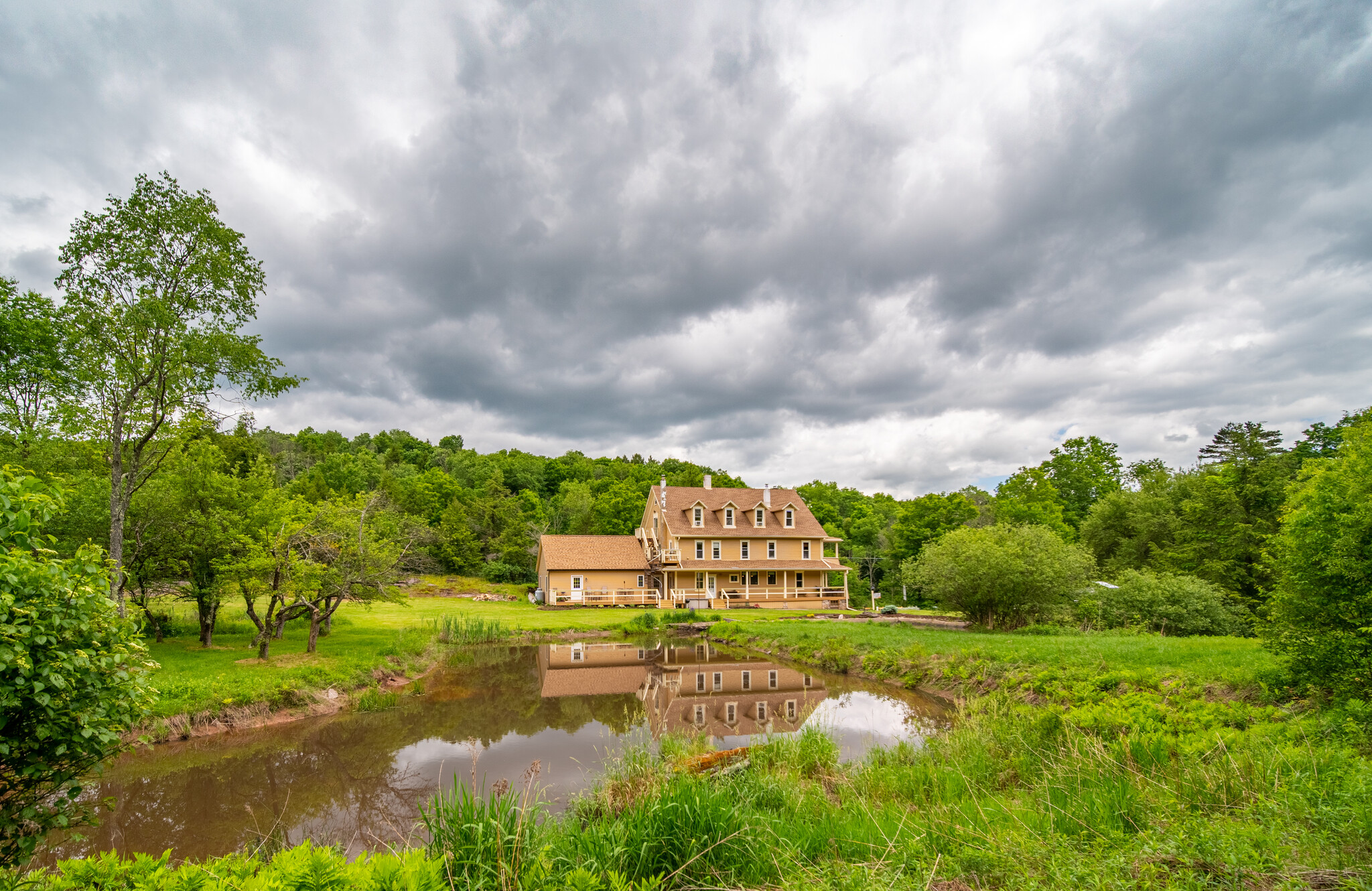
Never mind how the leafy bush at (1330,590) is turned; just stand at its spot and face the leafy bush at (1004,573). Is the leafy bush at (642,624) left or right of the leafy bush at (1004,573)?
left

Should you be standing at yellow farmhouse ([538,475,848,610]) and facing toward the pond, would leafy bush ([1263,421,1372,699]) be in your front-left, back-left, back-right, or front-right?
front-left

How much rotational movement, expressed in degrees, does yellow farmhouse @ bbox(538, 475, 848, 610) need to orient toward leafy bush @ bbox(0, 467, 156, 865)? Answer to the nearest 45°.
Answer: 0° — it already faces it

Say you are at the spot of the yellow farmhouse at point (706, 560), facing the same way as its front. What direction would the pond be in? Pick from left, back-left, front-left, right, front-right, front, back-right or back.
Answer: front

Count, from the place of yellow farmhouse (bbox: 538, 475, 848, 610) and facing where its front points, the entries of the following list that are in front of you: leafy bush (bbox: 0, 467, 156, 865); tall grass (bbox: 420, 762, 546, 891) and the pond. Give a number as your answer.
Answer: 3

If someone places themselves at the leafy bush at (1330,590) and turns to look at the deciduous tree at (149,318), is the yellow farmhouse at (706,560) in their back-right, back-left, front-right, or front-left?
front-right

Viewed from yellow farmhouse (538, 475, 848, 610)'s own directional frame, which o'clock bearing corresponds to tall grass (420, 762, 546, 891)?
The tall grass is roughly at 12 o'clock from the yellow farmhouse.

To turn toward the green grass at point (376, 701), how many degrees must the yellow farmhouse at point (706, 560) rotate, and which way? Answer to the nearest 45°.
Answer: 0° — it already faces it

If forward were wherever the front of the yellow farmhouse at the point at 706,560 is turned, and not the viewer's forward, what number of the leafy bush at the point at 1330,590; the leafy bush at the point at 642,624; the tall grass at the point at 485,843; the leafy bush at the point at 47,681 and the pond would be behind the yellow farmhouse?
0

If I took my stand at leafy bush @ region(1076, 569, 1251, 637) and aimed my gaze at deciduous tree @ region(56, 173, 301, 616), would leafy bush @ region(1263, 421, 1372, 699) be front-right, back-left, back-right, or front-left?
front-left

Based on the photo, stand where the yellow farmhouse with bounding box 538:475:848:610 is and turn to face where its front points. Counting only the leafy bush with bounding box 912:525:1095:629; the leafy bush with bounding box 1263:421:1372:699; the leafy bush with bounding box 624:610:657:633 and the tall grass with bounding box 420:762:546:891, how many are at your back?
0

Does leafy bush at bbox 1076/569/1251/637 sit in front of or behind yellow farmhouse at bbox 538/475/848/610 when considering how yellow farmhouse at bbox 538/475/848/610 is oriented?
in front

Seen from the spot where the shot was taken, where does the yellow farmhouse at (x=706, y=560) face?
facing the viewer

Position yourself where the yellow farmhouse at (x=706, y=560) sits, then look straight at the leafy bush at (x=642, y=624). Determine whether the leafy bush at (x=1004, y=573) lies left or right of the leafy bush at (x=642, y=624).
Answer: left

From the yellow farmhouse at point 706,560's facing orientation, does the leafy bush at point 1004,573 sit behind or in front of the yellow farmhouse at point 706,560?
in front

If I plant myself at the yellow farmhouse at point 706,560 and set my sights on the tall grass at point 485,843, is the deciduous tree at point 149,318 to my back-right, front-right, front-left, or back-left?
front-right

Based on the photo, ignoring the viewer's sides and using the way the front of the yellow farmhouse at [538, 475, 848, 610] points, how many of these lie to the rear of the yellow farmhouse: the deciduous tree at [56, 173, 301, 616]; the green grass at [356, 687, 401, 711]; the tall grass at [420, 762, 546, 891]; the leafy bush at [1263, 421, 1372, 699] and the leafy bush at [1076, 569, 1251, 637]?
0

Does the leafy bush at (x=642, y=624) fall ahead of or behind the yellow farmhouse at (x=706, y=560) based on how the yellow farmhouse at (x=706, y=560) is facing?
ahead
